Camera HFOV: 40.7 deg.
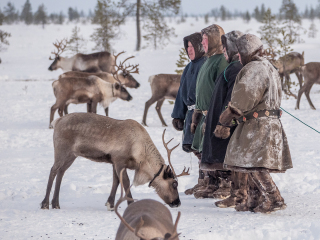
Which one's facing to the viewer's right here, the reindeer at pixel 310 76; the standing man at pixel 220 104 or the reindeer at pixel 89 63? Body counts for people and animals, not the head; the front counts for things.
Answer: the reindeer at pixel 310 76

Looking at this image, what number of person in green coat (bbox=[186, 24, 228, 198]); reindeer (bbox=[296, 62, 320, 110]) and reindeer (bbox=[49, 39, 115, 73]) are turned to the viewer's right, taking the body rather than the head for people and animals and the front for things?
1

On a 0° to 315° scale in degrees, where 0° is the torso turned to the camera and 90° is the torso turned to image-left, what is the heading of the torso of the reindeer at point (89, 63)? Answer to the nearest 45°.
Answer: approximately 90°

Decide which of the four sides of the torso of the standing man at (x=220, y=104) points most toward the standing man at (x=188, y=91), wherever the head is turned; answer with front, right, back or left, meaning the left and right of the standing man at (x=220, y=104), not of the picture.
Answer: right

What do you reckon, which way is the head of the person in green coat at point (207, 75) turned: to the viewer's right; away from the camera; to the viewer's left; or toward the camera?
to the viewer's left

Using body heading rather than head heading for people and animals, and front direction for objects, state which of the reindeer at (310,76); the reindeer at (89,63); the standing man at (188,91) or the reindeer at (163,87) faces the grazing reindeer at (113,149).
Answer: the standing man

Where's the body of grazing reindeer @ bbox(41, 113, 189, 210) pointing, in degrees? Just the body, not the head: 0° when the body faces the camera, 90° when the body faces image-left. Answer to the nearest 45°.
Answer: approximately 270°

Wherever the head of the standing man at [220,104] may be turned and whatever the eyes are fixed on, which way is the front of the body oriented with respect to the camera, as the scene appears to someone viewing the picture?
to the viewer's left

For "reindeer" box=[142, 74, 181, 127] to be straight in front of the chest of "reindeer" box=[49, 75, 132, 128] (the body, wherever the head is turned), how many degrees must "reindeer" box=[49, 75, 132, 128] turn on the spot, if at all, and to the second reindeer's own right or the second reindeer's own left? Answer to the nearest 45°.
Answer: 0° — it already faces it
